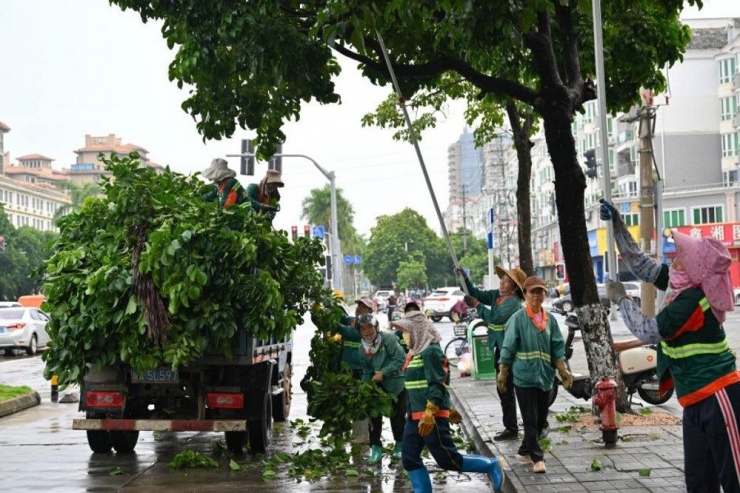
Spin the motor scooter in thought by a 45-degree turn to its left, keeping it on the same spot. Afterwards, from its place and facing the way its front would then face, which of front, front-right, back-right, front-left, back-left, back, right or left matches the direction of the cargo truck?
front

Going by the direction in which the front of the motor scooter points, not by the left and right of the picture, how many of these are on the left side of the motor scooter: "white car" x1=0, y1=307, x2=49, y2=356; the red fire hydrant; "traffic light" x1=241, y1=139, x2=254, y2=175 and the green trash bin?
1

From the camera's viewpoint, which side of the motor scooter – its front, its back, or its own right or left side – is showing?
left

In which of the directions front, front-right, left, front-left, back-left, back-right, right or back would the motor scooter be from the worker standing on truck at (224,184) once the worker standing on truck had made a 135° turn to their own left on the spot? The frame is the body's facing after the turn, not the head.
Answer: front-left

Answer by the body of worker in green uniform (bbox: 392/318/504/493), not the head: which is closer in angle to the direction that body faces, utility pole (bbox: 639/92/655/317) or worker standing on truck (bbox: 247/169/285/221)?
the worker standing on truck

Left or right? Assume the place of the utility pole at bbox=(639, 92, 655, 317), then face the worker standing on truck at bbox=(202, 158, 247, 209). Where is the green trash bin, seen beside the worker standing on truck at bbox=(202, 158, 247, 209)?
right

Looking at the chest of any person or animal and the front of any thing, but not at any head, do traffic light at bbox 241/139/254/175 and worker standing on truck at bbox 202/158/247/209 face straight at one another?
no

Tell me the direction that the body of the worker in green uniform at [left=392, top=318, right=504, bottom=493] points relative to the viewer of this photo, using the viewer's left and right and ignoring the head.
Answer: facing to the left of the viewer
